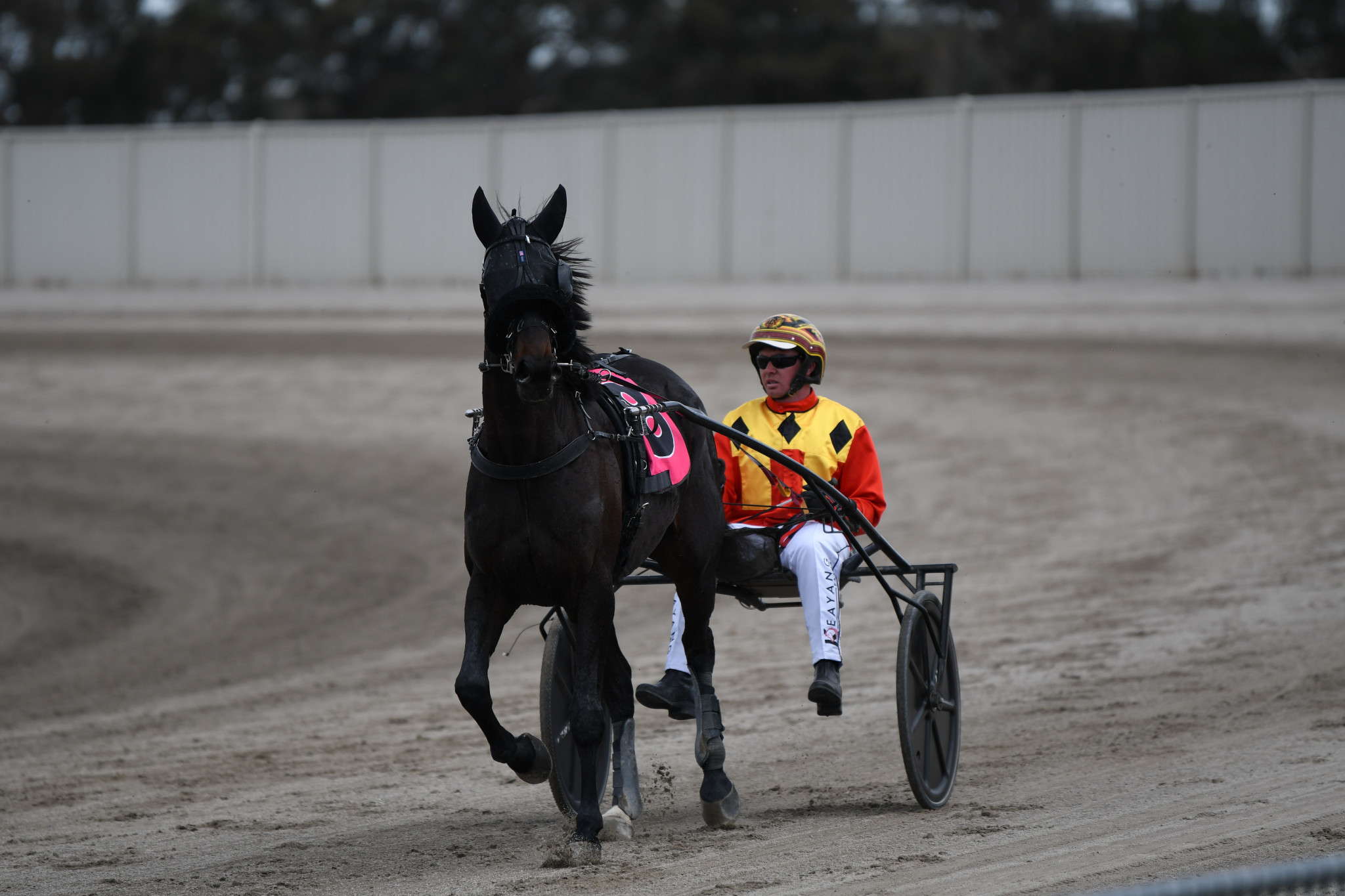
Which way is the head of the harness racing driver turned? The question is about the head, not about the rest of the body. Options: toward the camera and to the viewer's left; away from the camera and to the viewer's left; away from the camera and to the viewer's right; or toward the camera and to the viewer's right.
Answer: toward the camera and to the viewer's left

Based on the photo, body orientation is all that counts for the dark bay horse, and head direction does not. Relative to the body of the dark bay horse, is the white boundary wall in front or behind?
behind

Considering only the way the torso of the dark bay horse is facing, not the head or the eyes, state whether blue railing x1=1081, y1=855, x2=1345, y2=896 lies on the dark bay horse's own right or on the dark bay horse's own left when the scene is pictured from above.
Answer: on the dark bay horse's own left

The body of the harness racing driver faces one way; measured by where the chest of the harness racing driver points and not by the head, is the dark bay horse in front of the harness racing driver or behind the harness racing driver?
in front

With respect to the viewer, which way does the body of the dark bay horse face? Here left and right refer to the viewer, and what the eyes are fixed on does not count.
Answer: facing the viewer and to the left of the viewer

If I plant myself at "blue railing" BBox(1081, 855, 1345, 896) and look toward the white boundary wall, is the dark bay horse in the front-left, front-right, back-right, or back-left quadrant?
front-left

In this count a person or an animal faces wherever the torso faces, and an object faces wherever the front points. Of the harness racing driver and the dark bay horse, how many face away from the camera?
0

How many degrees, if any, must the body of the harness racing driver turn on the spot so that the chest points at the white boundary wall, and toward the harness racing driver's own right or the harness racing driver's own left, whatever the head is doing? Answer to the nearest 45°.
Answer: approximately 135° to the harness racing driver's own right

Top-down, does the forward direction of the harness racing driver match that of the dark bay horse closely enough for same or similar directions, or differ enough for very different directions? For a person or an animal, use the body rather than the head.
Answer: same or similar directions

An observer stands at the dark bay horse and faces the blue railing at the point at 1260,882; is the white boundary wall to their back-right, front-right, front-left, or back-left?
back-left

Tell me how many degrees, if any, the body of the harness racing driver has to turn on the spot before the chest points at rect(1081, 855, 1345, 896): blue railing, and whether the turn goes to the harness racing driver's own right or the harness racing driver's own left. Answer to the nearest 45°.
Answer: approximately 45° to the harness racing driver's own left
